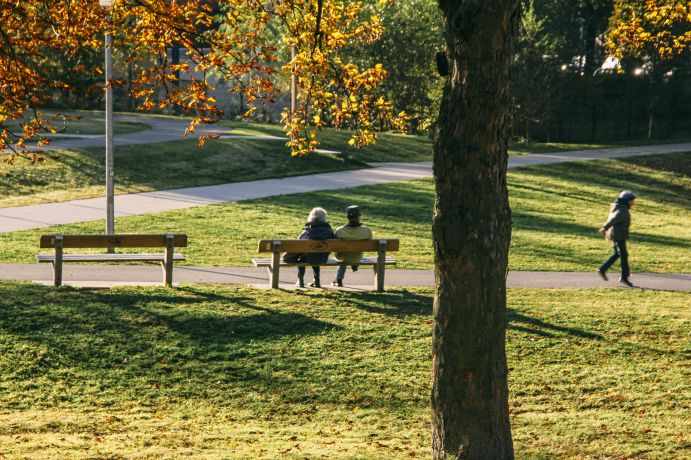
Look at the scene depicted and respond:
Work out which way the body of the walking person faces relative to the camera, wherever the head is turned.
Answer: to the viewer's right

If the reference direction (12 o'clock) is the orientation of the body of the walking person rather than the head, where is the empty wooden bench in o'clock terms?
The empty wooden bench is roughly at 5 o'clock from the walking person.

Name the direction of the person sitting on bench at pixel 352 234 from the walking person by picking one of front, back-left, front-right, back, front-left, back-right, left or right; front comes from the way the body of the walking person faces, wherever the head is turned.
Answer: back-right

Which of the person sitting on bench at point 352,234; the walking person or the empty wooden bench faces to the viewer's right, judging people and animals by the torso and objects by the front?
the walking person

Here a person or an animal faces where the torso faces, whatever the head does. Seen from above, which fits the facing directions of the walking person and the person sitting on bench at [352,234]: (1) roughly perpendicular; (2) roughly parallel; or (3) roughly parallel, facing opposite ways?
roughly perpendicular
